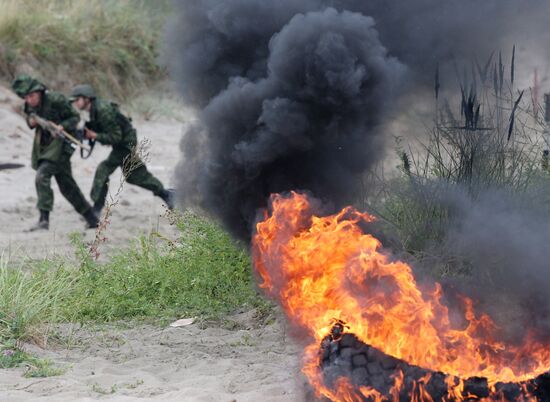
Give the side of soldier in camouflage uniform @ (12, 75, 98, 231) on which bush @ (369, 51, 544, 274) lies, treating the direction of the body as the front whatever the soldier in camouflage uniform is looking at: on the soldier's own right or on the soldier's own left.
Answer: on the soldier's own left

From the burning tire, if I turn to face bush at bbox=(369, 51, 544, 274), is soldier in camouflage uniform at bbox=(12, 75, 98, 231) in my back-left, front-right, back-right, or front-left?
front-left

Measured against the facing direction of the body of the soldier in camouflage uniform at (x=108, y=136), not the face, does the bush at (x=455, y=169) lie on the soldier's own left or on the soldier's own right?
on the soldier's own left

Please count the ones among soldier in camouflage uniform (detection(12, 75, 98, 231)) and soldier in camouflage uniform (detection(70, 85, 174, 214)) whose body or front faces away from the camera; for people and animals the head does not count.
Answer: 0
